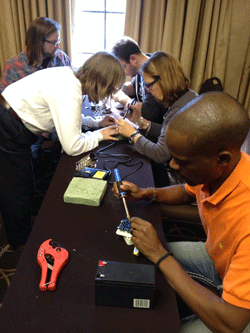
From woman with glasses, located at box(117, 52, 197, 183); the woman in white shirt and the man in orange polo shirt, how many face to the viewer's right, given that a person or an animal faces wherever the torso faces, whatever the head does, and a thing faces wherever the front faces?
1

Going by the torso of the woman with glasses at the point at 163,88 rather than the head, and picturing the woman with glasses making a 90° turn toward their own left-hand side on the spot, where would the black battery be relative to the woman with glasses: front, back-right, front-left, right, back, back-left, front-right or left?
front

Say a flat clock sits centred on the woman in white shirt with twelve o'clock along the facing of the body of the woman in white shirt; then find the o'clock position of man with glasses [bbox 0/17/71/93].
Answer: The man with glasses is roughly at 9 o'clock from the woman in white shirt.

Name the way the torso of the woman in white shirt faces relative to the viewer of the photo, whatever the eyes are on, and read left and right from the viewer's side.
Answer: facing to the right of the viewer

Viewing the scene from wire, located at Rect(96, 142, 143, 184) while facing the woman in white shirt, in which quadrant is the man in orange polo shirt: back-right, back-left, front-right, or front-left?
back-left

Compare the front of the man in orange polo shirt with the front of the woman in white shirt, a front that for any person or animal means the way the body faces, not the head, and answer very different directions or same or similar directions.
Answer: very different directions

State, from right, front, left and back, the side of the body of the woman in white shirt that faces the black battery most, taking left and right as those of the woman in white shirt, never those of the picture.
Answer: right

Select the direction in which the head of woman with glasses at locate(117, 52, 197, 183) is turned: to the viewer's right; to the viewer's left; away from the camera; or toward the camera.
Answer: to the viewer's left

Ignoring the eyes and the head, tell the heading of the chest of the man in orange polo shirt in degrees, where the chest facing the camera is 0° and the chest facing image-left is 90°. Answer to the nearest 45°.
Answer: approximately 90°

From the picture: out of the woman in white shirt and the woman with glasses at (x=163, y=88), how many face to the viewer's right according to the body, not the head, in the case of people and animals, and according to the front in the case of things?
1

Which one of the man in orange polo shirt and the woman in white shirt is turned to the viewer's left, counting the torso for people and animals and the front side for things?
the man in orange polo shirt

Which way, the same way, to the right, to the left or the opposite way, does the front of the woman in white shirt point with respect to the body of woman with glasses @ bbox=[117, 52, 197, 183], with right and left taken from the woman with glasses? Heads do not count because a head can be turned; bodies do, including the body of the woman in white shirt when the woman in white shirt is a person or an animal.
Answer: the opposite way

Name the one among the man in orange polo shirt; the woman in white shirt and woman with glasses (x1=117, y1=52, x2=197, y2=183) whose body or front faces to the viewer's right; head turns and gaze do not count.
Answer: the woman in white shirt

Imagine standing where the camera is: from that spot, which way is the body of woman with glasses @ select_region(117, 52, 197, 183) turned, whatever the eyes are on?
to the viewer's left
